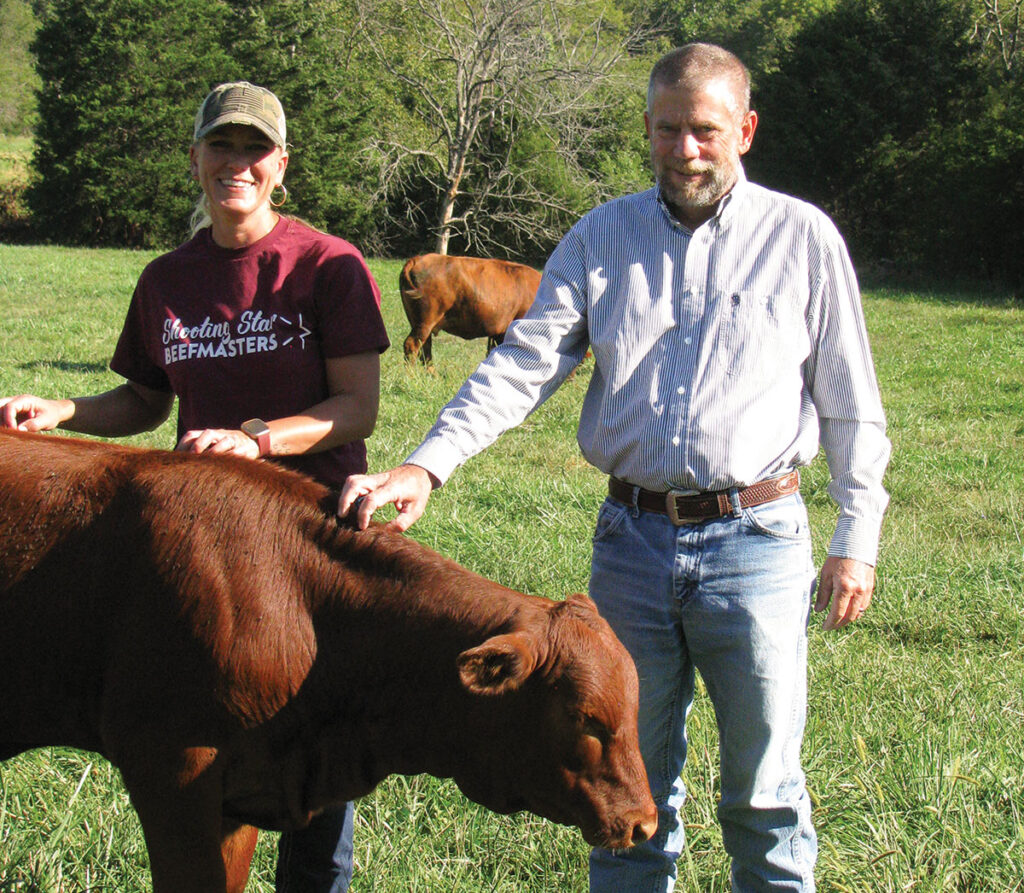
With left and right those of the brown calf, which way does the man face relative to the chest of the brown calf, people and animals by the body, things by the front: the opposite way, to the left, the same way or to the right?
to the right

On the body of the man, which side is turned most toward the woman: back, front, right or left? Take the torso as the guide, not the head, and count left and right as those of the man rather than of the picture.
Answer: right

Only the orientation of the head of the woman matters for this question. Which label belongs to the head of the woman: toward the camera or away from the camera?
toward the camera

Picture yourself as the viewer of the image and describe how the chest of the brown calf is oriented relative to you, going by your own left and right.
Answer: facing to the right of the viewer

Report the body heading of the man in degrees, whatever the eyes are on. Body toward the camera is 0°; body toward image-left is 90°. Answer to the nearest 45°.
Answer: approximately 0°

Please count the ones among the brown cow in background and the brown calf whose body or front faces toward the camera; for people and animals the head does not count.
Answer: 0

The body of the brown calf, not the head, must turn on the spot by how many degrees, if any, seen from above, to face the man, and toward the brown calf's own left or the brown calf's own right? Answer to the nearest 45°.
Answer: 0° — it already faces them

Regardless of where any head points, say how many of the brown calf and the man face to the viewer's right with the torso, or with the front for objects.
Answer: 1

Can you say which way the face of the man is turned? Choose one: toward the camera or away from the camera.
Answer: toward the camera

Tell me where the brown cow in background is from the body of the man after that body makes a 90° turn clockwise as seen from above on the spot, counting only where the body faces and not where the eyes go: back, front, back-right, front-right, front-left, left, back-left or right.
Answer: right
